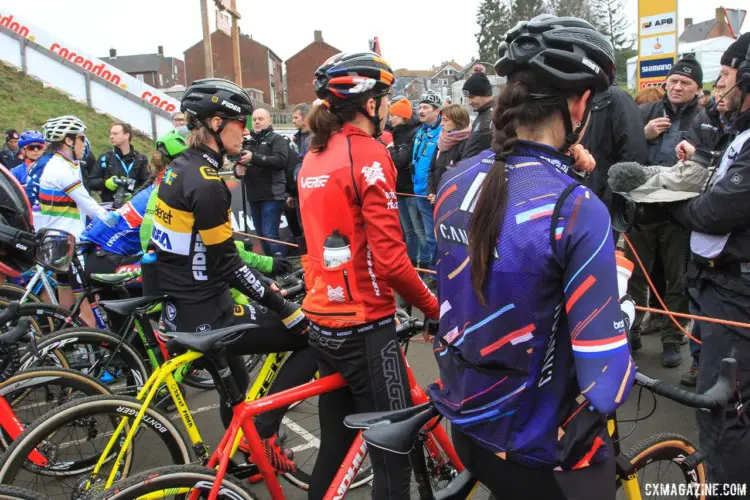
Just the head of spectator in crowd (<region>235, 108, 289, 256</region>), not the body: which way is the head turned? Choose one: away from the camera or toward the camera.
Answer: toward the camera

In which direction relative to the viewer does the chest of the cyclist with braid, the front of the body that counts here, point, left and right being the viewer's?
facing away from the viewer and to the right of the viewer

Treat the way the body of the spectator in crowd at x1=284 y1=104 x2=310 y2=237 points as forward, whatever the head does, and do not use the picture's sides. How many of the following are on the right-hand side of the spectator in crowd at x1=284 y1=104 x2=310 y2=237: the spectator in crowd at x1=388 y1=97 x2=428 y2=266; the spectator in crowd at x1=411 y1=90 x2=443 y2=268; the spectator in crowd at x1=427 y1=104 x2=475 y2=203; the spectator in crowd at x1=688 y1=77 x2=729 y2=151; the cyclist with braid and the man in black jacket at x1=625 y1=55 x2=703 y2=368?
0

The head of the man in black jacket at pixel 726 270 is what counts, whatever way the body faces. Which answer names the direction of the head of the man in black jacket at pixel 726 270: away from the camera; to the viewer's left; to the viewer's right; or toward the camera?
to the viewer's left

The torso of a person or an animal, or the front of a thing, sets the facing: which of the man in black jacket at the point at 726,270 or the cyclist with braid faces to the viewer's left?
the man in black jacket

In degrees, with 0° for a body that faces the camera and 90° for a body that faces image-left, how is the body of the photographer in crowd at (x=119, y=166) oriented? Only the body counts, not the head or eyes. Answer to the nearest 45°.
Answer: approximately 0°

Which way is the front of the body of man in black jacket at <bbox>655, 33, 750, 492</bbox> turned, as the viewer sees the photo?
to the viewer's left

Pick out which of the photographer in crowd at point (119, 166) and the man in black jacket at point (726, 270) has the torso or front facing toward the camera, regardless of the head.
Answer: the photographer in crowd

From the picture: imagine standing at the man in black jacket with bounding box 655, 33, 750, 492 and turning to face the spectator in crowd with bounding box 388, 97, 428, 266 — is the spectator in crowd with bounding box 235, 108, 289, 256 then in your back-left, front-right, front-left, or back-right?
front-left

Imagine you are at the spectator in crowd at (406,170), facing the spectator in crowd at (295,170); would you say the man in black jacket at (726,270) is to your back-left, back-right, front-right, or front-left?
back-left

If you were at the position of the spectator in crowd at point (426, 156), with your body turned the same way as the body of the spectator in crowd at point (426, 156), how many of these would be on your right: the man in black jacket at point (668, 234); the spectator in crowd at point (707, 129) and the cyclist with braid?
0

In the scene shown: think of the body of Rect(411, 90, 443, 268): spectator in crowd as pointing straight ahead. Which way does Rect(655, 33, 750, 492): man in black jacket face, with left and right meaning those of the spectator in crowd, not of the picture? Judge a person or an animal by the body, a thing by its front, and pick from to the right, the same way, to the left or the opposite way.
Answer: to the right

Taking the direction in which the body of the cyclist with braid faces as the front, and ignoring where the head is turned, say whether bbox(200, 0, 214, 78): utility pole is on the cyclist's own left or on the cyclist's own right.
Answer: on the cyclist's own left

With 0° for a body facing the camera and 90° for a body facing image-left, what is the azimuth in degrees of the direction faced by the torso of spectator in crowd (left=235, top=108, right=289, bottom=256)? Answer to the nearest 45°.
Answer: approximately 45°

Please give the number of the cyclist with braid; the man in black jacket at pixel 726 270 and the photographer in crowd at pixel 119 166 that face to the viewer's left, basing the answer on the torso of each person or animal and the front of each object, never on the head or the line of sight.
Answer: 1

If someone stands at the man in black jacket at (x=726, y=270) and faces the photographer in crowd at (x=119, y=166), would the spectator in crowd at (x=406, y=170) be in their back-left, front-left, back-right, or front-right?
front-right

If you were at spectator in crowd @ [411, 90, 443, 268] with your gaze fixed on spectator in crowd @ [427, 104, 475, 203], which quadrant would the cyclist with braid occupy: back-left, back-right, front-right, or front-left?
front-right

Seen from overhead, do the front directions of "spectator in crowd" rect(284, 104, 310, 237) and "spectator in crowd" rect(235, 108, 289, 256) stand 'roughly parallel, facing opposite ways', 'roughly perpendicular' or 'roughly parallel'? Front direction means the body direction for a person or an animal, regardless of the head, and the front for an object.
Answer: roughly parallel

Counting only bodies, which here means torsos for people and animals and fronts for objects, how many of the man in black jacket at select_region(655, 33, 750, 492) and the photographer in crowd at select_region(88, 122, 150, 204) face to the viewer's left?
1

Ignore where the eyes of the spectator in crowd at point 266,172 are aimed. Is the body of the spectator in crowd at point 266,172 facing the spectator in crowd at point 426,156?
no

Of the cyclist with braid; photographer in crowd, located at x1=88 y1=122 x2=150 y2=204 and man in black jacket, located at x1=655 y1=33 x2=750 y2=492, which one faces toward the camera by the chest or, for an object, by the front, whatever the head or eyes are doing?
the photographer in crowd
